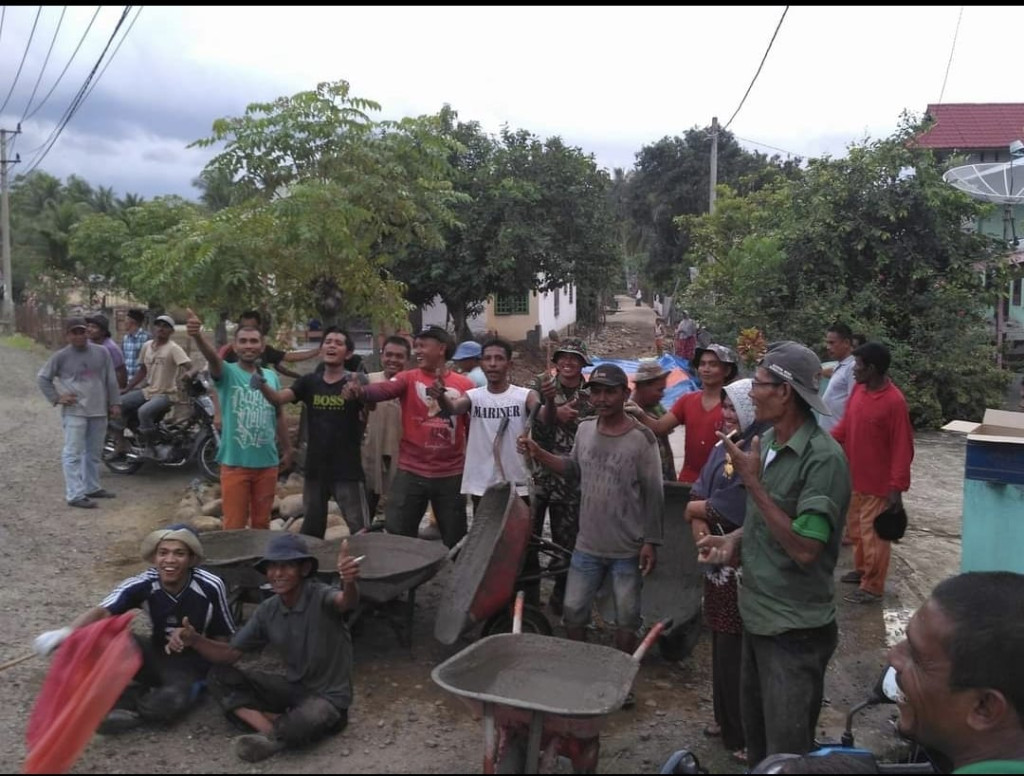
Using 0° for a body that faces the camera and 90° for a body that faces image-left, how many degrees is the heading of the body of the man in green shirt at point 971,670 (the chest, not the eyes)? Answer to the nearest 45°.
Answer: approximately 90°

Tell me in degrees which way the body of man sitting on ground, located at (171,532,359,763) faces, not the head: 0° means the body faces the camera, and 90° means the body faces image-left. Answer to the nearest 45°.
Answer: approximately 45°

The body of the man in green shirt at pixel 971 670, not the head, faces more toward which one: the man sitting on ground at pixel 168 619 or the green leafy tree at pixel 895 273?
the man sitting on ground

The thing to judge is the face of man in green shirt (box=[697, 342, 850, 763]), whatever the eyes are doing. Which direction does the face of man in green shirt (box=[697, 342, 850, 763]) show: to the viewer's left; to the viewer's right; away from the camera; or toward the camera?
to the viewer's left

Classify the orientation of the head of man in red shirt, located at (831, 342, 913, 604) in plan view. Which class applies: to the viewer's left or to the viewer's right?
to the viewer's left

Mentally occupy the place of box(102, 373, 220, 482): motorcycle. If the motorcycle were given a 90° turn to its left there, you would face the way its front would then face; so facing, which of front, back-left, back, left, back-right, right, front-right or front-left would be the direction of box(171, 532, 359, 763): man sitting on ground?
back-right

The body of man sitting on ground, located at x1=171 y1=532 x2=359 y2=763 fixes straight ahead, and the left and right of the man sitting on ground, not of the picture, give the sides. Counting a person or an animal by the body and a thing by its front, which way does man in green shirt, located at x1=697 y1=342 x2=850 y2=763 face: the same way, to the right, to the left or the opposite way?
to the right

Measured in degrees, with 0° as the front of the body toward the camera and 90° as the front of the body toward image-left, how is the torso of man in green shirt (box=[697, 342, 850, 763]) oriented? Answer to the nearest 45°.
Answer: approximately 90°

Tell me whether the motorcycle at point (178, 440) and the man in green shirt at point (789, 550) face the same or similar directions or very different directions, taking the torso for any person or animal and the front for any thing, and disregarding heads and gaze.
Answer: very different directions

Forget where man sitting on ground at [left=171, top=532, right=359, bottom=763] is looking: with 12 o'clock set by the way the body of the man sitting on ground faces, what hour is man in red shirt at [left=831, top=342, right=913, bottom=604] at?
The man in red shirt is roughly at 7 o'clock from the man sitting on ground.

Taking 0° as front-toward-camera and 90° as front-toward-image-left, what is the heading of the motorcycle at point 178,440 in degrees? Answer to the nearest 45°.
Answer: approximately 315°

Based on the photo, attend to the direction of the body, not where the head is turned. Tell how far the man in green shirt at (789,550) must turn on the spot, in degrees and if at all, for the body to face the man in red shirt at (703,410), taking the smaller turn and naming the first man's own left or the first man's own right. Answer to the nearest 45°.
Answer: approximately 90° to the first man's own right

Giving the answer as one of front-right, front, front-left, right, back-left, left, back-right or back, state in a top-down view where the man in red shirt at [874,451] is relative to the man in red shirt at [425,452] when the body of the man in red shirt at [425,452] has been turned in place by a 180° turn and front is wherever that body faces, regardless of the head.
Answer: right

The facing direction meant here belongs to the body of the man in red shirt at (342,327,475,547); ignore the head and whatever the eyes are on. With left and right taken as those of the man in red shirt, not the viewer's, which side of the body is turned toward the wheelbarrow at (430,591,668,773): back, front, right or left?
front
